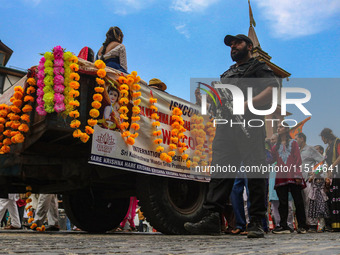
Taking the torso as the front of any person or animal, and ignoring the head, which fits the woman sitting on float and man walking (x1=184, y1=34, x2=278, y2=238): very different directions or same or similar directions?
very different directions

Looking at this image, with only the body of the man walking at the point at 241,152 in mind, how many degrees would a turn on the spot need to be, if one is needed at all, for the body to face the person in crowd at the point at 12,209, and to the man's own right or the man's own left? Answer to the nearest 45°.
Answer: approximately 90° to the man's own right

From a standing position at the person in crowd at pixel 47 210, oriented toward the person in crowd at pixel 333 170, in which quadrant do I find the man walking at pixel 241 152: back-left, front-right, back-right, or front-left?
front-right

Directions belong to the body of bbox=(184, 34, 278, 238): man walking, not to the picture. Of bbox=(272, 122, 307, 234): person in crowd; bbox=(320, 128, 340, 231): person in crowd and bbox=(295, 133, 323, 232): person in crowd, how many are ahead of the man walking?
0

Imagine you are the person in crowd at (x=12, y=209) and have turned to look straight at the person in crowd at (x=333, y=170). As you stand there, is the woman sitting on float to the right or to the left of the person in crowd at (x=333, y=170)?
right

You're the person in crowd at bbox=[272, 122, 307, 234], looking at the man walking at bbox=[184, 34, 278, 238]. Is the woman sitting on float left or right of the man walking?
right

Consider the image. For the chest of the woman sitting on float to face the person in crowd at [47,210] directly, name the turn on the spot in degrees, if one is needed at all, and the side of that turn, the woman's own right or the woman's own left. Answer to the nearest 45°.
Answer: approximately 90° to the woman's own left

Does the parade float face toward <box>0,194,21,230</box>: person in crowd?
no
